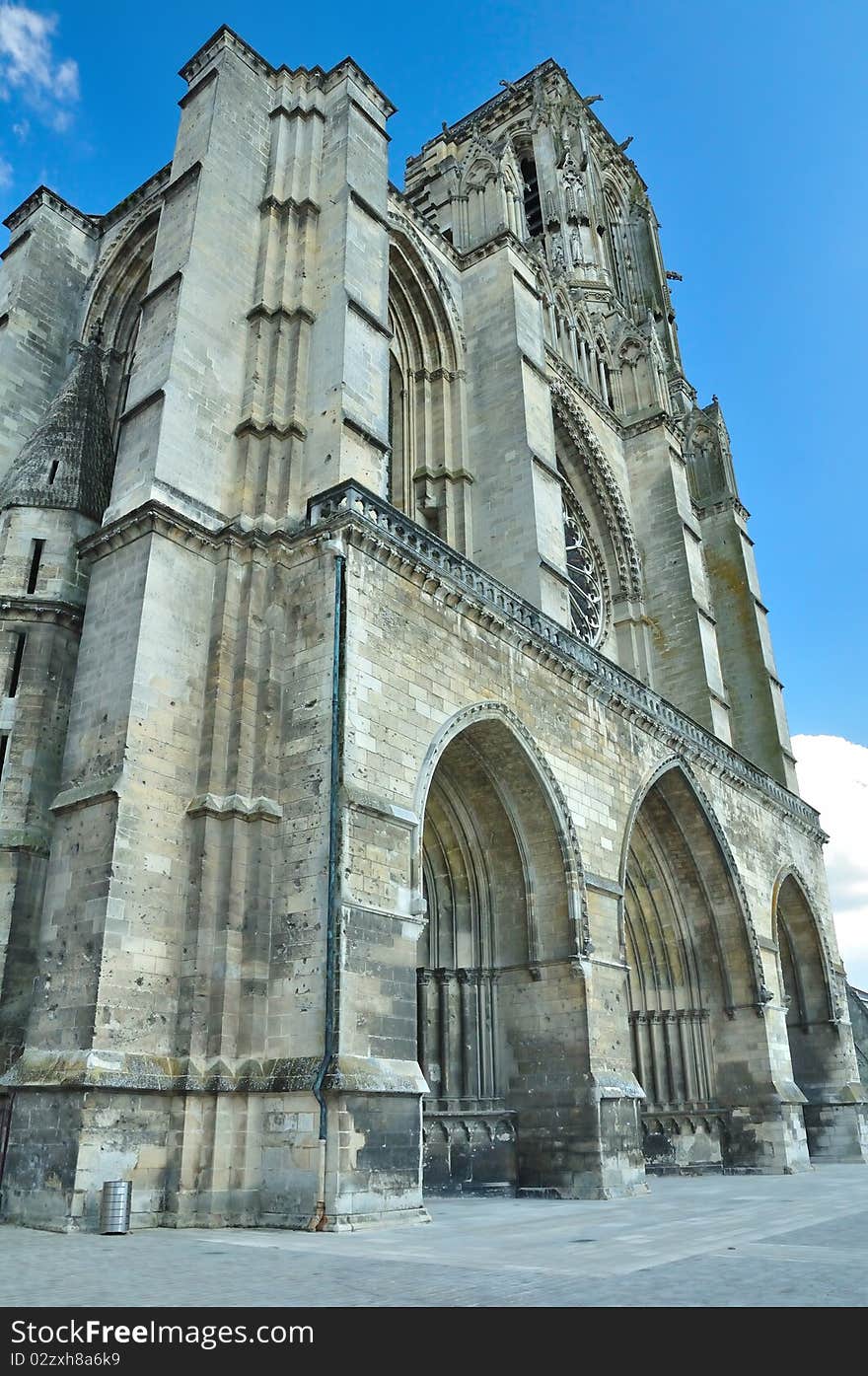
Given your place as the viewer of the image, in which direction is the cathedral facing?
facing the viewer and to the right of the viewer
